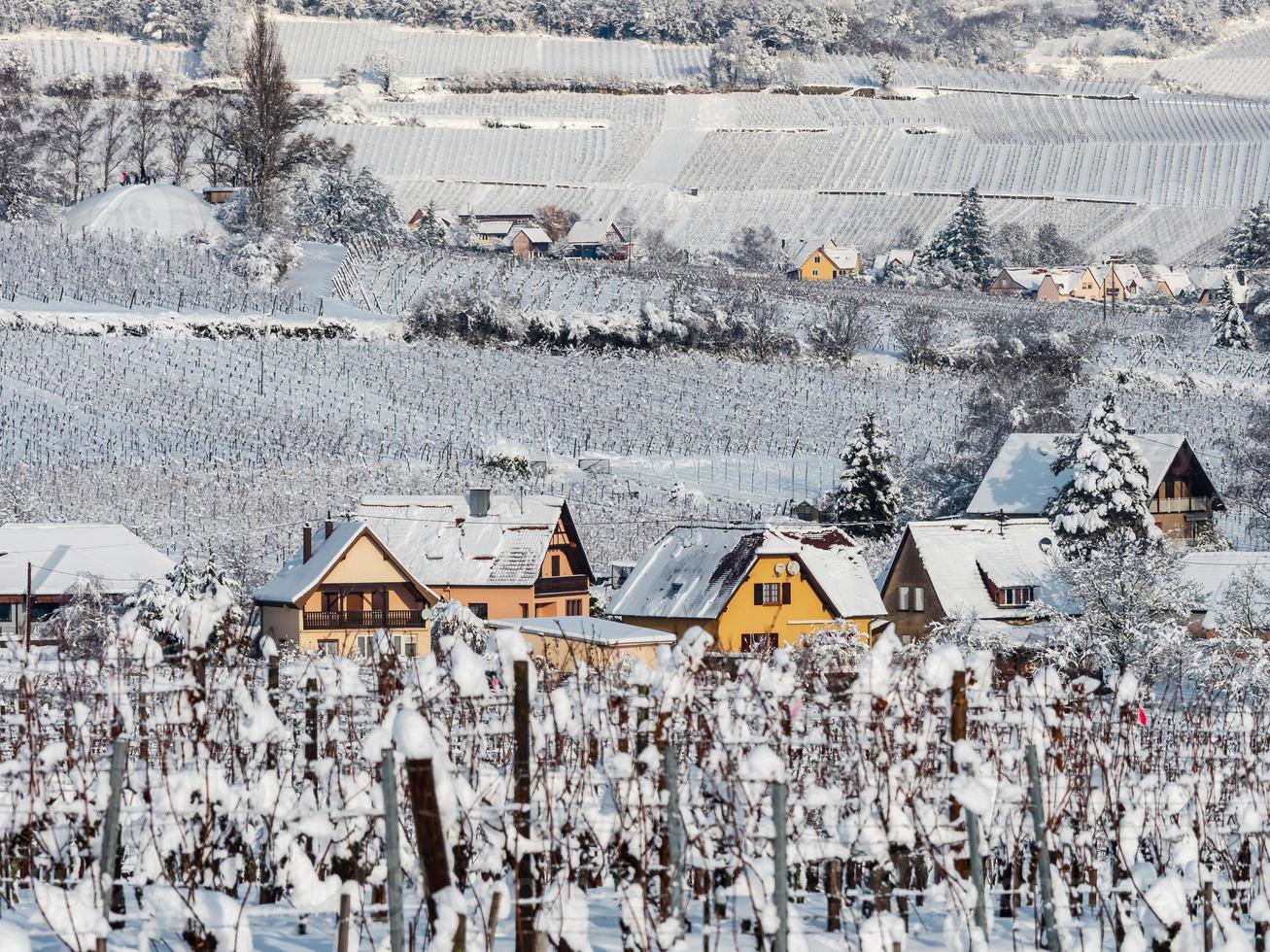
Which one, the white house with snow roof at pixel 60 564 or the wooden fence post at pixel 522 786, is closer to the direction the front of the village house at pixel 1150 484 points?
the wooden fence post

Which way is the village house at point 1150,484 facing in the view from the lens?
facing the viewer and to the right of the viewer

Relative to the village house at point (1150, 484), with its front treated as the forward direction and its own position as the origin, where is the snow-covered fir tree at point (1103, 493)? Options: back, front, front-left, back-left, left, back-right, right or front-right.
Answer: front-right

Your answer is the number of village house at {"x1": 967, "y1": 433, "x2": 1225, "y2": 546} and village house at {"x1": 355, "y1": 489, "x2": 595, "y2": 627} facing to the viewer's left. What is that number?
0

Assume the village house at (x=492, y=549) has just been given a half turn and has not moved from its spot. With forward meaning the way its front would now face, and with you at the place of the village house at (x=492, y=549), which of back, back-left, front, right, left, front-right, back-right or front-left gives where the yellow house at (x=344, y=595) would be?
left

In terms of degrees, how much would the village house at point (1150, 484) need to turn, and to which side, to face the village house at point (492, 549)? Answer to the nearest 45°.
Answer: approximately 90° to its right

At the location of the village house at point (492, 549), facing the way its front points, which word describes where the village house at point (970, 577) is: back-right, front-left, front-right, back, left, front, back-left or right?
front-left

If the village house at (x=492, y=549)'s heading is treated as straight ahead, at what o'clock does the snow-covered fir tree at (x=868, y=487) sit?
The snow-covered fir tree is roughly at 9 o'clock from the village house.

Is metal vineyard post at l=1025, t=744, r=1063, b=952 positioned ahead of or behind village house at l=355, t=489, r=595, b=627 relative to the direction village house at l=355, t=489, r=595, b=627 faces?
ahead

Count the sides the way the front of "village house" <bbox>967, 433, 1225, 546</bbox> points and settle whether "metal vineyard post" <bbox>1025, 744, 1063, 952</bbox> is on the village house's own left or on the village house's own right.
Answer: on the village house's own right

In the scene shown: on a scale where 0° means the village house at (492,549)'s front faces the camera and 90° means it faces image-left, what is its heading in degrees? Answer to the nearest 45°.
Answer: approximately 315°
